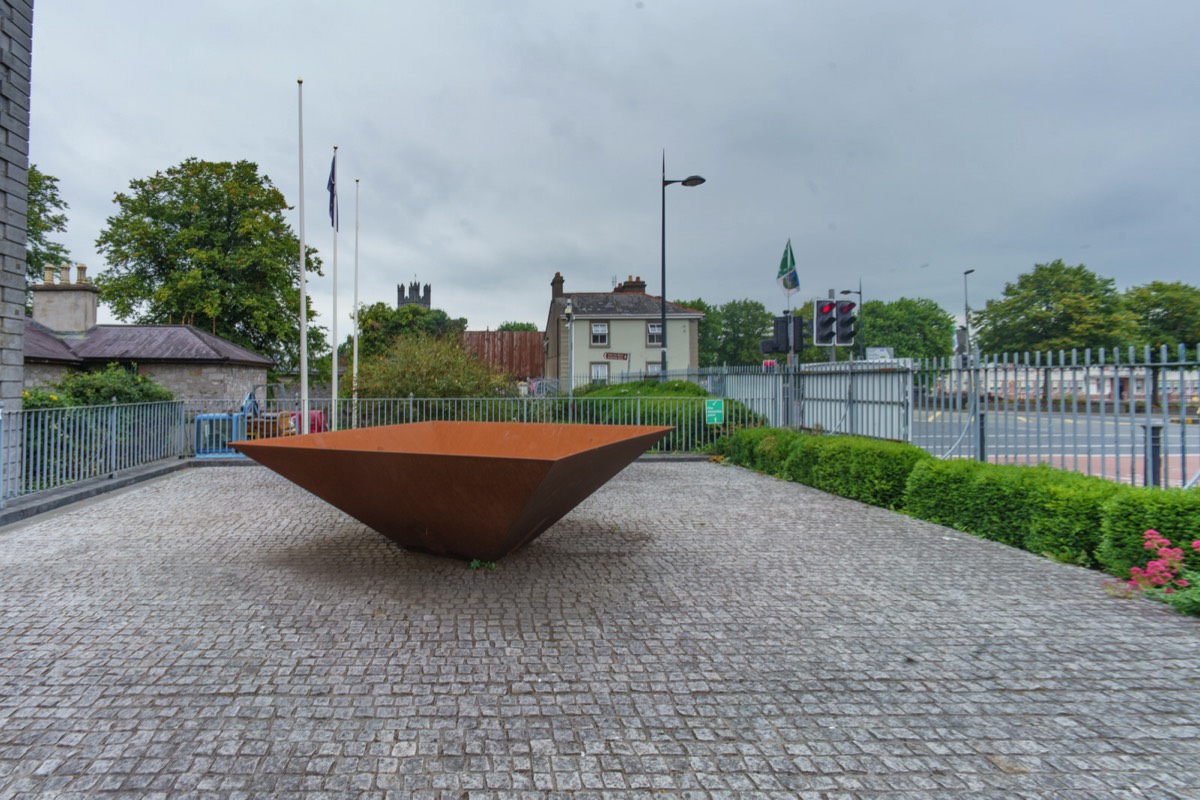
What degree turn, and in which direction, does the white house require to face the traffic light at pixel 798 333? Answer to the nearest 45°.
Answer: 0° — it already faces it

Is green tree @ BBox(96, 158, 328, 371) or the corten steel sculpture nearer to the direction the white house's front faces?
the corten steel sculpture

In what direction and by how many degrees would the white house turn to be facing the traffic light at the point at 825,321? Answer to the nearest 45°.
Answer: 0° — it already faces it

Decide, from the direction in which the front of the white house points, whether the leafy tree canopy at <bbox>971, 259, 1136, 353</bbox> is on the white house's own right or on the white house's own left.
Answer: on the white house's own left

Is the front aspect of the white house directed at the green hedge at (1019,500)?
yes

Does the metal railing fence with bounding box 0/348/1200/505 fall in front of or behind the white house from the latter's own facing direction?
in front

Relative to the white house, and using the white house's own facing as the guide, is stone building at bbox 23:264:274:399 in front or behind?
in front

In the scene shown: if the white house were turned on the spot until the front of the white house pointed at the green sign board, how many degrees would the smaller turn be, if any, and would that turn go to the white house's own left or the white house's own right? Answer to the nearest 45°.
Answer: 0° — it already faces it

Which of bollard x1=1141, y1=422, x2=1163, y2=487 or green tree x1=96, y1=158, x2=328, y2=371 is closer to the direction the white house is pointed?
the bollard

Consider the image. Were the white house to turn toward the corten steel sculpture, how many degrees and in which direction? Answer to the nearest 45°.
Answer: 0° — it already faces it

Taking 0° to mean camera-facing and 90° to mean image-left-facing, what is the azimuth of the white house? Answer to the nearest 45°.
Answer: approximately 0°

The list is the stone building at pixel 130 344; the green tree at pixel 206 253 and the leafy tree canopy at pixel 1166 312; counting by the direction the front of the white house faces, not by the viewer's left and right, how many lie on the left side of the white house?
1

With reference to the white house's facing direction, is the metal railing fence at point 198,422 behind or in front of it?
in front
